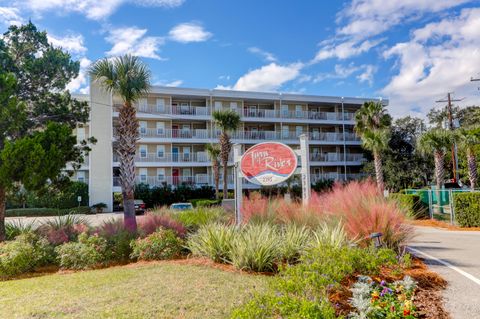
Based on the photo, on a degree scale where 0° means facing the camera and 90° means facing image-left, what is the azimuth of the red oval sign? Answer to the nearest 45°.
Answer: approximately 0°

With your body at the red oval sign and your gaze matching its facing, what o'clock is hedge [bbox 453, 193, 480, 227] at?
The hedge is roughly at 8 o'clock from the red oval sign.

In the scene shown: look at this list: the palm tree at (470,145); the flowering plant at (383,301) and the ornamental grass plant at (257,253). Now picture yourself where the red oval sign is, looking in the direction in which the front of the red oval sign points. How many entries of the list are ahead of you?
2

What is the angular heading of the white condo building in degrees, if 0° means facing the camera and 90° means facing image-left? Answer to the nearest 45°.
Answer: approximately 0°

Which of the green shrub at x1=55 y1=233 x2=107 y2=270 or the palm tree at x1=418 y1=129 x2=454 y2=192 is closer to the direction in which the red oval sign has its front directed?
the green shrub

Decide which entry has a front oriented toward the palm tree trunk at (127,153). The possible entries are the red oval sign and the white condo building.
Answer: the white condo building

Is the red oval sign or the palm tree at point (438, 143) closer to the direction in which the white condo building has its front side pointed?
the red oval sign

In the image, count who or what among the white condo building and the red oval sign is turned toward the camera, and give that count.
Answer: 2

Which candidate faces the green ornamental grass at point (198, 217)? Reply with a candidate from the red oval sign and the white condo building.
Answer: the white condo building

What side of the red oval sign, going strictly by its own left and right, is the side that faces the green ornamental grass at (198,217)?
right
